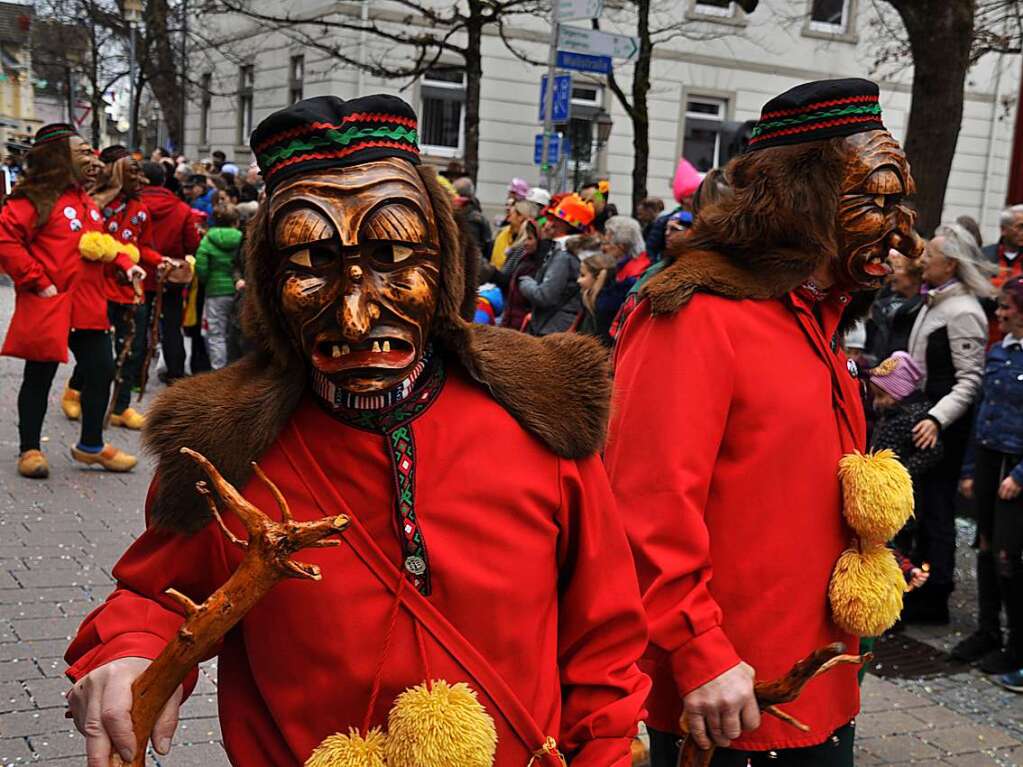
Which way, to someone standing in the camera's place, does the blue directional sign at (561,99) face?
facing the viewer

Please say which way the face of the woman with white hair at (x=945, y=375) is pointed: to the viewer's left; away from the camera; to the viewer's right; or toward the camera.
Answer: to the viewer's left

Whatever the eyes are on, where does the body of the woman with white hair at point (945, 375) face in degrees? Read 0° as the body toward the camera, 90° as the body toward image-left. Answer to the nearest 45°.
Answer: approximately 90°

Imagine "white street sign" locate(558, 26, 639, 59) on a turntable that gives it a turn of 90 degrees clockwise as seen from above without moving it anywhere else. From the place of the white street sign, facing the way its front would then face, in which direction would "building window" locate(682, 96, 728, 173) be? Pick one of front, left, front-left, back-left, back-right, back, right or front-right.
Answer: right

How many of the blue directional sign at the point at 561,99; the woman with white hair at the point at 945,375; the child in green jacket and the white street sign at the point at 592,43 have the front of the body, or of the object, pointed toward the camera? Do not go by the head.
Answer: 2

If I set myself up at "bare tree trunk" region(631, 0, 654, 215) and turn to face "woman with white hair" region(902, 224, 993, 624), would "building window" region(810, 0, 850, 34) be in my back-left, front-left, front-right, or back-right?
back-left

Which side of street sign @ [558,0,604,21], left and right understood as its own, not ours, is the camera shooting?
front

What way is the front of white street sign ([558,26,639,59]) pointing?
toward the camera

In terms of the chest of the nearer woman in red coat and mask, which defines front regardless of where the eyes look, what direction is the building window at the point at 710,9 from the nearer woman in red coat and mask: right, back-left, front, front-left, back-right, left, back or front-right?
left
